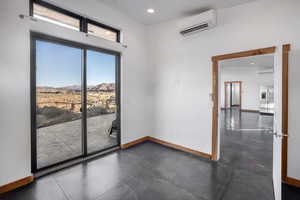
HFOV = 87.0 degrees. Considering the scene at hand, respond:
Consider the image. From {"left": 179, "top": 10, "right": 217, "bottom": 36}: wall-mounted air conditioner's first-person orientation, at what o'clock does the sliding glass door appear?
The sliding glass door is roughly at 1 o'clock from the wall-mounted air conditioner.

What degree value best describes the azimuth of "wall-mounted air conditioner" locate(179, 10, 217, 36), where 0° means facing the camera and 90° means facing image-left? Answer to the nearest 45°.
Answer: approximately 45°

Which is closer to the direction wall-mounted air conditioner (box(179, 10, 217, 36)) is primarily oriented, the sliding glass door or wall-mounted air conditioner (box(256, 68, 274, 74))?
the sliding glass door

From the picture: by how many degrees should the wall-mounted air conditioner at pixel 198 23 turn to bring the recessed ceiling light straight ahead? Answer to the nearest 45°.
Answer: approximately 45° to its right

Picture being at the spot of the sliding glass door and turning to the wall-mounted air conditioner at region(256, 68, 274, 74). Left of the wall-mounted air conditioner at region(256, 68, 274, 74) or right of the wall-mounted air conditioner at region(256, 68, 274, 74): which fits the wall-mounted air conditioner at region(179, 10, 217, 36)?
right

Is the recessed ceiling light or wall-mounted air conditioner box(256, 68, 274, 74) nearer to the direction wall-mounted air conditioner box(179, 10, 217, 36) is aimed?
the recessed ceiling light

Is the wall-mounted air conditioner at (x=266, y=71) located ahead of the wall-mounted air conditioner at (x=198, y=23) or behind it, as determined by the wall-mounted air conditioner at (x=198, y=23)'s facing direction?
behind
